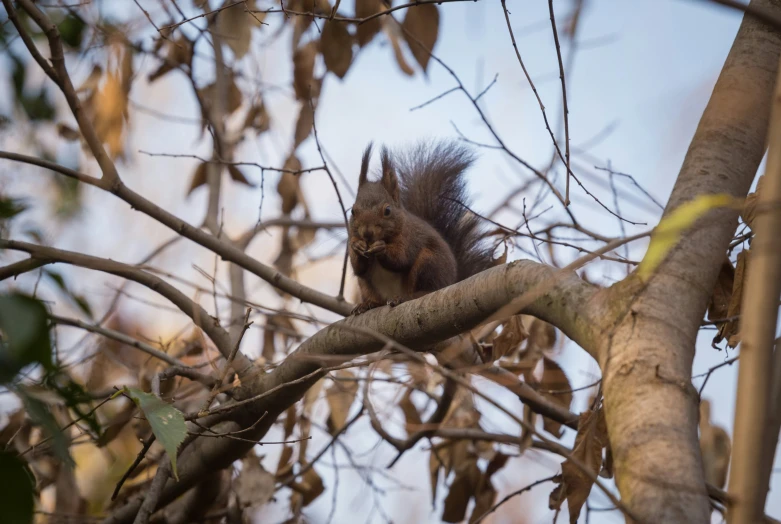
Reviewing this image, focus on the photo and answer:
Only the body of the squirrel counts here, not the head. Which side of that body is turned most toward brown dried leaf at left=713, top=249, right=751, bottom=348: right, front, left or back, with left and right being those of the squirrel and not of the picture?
left

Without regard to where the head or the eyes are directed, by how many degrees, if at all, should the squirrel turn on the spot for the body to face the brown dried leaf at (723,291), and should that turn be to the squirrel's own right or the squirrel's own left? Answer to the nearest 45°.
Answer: approximately 90° to the squirrel's own left

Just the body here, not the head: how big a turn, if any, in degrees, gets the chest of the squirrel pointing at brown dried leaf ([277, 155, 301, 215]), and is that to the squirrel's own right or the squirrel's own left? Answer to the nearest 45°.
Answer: approximately 90° to the squirrel's own right

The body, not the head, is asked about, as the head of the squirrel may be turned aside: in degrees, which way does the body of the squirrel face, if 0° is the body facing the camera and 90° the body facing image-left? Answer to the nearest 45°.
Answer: approximately 45°

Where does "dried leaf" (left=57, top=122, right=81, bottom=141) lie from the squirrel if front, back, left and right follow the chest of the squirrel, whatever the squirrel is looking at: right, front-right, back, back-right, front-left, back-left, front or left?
front-right
